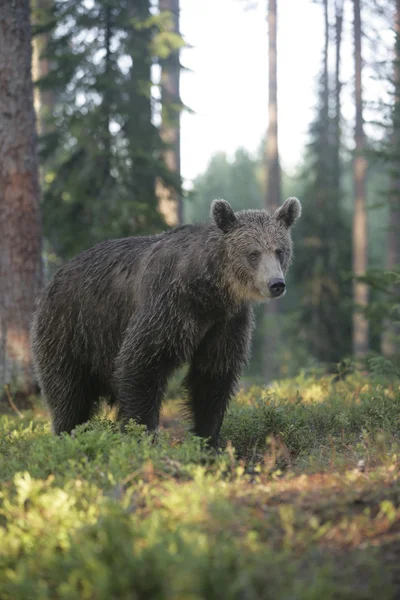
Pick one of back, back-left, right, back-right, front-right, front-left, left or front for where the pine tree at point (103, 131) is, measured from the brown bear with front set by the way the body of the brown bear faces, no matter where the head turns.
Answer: back-left

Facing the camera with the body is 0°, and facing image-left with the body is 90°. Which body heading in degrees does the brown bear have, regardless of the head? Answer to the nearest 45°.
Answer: approximately 315°

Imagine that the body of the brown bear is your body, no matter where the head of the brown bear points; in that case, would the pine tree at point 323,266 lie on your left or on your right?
on your left

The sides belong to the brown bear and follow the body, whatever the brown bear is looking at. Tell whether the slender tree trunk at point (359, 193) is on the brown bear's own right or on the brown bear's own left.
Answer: on the brown bear's own left

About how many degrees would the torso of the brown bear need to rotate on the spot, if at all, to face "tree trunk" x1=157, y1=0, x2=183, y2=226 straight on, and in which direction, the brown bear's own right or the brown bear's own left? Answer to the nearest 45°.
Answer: approximately 135° to the brown bear's own left

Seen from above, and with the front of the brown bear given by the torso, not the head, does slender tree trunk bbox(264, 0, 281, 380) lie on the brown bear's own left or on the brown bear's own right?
on the brown bear's own left

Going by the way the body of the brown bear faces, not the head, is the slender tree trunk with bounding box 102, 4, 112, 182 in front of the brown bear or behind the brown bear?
behind
